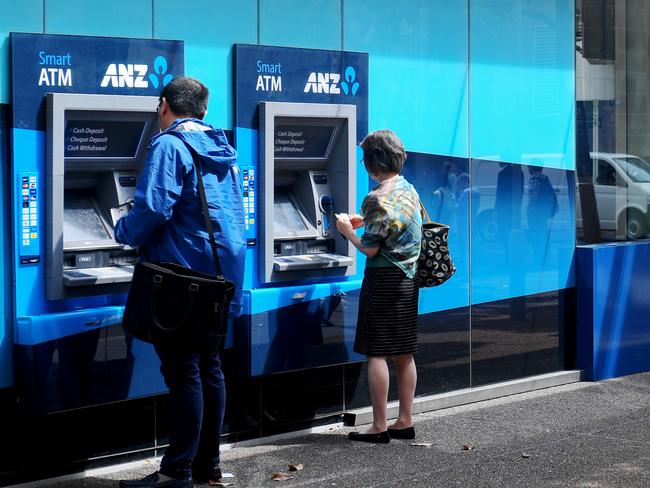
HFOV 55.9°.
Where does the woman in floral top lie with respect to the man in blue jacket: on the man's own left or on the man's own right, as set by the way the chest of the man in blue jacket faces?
on the man's own right

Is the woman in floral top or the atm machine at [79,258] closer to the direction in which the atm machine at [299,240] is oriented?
the woman in floral top

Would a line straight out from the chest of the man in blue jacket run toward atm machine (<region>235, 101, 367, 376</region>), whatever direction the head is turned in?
no

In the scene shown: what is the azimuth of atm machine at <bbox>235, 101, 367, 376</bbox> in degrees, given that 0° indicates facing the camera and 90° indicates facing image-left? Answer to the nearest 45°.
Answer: approximately 315°

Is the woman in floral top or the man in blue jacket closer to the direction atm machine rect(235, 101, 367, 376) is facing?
the woman in floral top

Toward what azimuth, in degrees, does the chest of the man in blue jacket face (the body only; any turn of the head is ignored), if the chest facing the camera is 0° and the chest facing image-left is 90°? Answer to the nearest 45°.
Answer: approximately 135°

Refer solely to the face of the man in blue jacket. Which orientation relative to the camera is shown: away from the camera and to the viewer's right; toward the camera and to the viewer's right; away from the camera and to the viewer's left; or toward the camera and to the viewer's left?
away from the camera and to the viewer's left

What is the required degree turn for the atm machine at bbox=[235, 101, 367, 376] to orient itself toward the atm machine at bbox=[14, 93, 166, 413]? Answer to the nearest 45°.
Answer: approximately 90° to its right

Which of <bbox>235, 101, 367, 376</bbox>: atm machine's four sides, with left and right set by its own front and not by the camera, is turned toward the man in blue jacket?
right

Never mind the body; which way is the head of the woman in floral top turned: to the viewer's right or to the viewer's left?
to the viewer's left

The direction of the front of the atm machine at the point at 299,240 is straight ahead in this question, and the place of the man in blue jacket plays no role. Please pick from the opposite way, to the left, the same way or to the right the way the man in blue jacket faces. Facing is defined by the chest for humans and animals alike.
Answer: the opposite way

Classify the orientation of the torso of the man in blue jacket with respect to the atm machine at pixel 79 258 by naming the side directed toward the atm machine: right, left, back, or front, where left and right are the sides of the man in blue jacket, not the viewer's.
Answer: front
